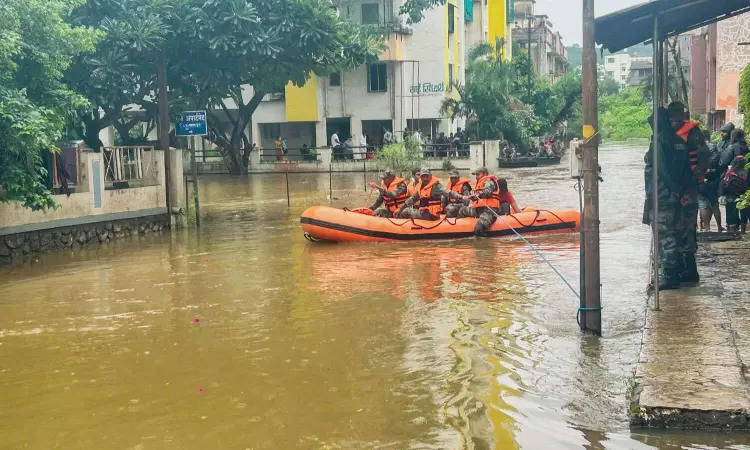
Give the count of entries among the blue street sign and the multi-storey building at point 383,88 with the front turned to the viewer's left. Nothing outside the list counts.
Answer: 0

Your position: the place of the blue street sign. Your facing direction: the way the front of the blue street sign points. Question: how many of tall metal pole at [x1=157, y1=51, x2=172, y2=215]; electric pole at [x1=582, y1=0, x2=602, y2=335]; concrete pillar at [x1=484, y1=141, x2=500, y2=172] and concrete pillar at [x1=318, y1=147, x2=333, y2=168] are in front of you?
1

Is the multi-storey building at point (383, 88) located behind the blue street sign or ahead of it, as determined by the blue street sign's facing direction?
behind

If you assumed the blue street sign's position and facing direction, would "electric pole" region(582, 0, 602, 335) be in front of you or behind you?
in front

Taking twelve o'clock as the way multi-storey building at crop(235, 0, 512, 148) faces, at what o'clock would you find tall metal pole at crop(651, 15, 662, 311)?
The tall metal pole is roughly at 12 o'clock from the multi-storey building.

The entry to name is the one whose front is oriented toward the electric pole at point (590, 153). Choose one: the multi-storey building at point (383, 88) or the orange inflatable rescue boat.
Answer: the multi-storey building

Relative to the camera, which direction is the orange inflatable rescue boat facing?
to the viewer's left

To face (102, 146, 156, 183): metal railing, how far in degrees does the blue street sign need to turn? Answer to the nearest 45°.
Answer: approximately 90° to its right

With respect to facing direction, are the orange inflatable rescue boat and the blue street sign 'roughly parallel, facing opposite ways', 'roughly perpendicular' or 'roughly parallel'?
roughly perpendicular

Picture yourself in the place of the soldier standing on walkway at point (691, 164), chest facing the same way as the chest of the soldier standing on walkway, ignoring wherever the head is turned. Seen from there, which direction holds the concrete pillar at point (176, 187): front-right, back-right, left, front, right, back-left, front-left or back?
front-right

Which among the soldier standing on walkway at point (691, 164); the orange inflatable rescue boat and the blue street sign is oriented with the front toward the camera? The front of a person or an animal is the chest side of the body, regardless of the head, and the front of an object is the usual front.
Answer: the blue street sign

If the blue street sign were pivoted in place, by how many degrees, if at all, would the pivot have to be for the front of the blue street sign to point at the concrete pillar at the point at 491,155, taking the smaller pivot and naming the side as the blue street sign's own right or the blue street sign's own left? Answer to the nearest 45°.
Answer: approximately 135° to the blue street sign's own left

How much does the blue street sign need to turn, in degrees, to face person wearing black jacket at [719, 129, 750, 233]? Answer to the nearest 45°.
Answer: approximately 45° to its left

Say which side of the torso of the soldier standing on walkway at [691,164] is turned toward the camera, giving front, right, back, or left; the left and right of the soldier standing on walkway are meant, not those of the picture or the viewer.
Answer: left
